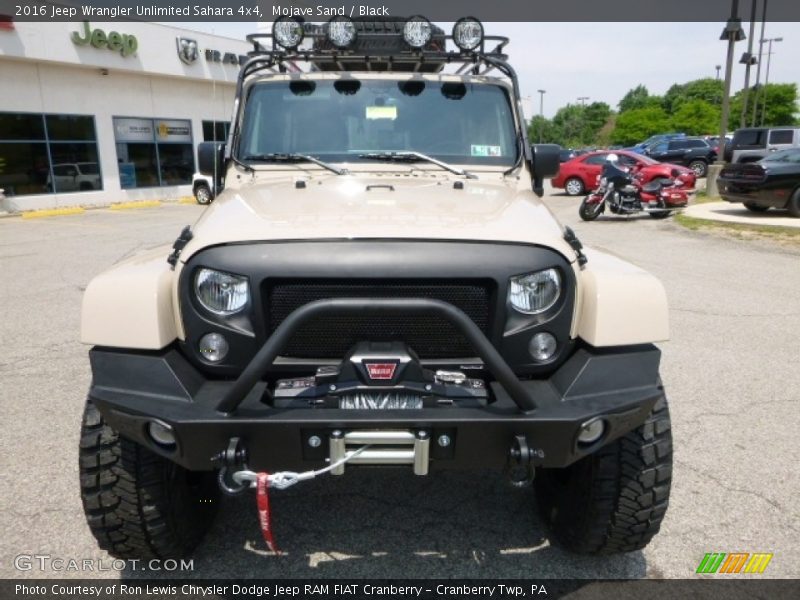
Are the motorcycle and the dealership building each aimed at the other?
yes

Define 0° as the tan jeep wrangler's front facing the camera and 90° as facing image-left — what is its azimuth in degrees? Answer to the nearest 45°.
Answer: approximately 0°

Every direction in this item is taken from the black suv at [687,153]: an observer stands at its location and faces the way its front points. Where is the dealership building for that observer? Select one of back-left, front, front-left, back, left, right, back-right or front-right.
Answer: front-left

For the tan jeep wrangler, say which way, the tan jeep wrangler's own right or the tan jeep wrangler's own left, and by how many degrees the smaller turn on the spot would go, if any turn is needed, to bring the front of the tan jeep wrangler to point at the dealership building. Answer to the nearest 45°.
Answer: approximately 135° to the tan jeep wrangler's own right

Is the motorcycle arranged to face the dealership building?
yes

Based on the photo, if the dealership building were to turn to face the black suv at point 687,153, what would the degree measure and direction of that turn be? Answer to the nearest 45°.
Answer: approximately 45° to its left

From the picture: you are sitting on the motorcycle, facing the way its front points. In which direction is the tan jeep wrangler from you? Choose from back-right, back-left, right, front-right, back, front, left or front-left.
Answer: left

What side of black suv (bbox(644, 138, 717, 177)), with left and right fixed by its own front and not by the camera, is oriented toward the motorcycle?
left

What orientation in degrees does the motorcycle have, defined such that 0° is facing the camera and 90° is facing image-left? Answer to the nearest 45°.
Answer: approximately 90°

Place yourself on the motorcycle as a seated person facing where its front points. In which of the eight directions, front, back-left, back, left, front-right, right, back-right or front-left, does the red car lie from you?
right

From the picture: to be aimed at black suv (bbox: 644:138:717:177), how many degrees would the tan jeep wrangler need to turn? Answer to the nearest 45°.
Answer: approximately 135° to its left

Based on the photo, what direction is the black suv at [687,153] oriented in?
to the viewer's left

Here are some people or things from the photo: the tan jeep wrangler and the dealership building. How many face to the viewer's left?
0

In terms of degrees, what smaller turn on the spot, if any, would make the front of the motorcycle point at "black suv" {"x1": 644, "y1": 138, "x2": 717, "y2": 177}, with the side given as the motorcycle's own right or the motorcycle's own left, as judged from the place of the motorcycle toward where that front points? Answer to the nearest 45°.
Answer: approximately 90° to the motorcycle's own right

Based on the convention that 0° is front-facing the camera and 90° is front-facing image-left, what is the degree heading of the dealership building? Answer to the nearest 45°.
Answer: approximately 315°

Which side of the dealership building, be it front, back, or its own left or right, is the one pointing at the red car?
front
